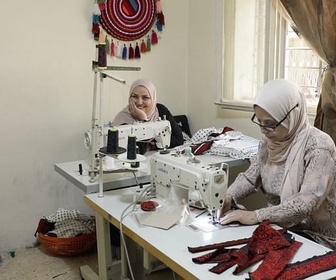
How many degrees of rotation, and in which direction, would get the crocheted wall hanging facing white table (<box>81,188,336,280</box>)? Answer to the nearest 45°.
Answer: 0° — it already faces it

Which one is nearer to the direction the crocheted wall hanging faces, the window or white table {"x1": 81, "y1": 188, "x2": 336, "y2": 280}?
the white table

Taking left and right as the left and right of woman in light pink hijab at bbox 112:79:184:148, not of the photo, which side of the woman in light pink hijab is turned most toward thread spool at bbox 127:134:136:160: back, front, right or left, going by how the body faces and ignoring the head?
front

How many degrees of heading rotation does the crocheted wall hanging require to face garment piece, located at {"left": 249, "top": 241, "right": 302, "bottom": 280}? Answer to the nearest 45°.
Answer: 0° — it already faces it

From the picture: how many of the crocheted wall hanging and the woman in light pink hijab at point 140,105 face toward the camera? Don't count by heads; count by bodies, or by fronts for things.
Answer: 2

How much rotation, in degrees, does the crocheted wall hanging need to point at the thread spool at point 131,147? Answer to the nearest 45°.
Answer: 0° — it already faces it

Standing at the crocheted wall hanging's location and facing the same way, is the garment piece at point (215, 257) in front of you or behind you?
in front

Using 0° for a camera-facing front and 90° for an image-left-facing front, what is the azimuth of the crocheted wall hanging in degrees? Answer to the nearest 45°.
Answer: approximately 0°

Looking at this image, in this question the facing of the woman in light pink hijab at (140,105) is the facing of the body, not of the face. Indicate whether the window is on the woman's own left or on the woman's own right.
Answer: on the woman's own left
